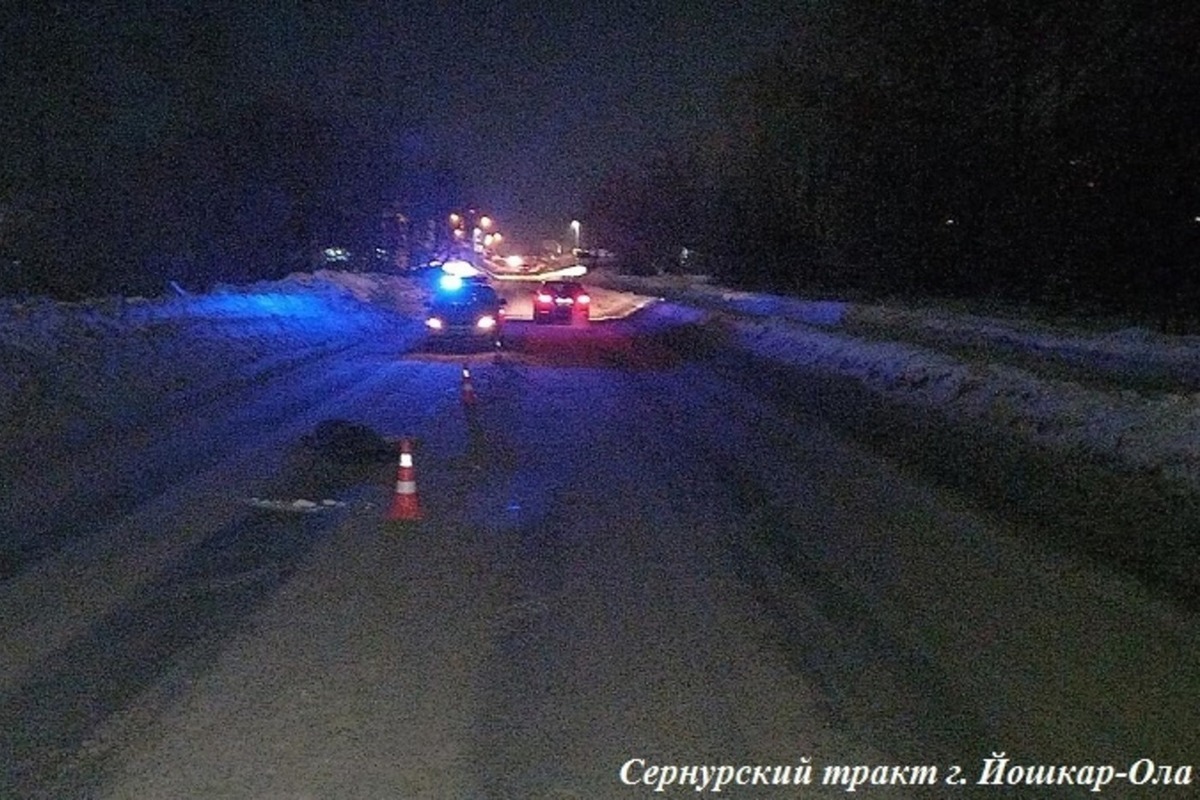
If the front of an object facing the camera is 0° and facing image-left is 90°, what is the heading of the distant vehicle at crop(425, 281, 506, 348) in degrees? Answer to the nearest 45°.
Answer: approximately 0°

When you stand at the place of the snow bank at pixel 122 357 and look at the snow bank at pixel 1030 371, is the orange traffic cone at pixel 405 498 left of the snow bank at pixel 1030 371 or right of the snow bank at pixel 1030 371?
right

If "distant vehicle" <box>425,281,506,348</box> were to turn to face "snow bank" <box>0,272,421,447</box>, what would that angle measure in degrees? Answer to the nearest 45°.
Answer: approximately 45° to its right

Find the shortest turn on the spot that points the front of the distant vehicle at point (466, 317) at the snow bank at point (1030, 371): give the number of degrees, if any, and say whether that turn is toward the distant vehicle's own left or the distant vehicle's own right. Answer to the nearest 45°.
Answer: approximately 45° to the distant vehicle's own left
